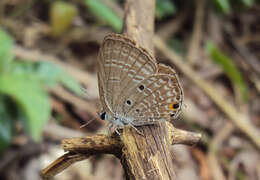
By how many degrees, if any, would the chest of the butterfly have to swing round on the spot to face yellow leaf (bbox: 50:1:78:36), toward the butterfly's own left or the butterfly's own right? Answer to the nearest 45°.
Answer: approximately 90° to the butterfly's own right

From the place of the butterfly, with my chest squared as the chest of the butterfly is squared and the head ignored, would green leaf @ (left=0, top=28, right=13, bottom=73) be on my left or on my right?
on my right

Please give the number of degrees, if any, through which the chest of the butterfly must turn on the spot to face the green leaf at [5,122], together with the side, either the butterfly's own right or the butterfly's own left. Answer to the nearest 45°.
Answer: approximately 45° to the butterfly's own right

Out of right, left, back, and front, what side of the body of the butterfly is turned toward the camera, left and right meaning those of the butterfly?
left

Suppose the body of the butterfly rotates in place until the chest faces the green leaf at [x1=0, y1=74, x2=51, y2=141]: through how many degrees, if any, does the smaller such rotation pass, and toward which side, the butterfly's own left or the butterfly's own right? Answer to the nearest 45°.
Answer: approximately 45° to the butterfly's own right

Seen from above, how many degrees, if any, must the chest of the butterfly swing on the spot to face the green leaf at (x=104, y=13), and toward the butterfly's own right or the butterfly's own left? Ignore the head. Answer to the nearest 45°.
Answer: approximately 90° to the butterfly's own right
